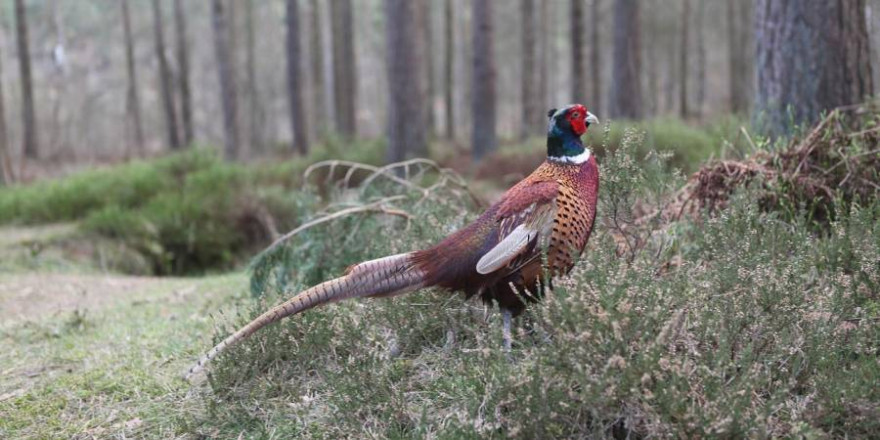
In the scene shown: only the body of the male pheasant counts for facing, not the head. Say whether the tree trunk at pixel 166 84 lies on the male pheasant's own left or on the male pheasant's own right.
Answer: on the male pheasant's own left

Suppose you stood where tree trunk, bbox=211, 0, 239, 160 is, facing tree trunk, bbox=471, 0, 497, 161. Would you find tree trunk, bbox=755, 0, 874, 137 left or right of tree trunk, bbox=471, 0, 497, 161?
right

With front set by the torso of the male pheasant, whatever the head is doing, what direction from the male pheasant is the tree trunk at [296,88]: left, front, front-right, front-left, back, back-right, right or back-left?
left

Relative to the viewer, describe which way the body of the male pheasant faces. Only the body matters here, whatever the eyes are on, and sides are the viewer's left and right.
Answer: facing to the right of the viewer

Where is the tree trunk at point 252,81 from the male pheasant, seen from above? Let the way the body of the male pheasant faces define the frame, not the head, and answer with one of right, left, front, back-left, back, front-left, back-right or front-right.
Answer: left

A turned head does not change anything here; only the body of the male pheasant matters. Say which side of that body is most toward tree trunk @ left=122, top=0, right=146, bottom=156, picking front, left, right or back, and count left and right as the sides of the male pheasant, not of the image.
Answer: left

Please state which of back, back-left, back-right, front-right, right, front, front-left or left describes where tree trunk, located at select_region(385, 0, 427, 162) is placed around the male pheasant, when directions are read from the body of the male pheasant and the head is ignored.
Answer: left

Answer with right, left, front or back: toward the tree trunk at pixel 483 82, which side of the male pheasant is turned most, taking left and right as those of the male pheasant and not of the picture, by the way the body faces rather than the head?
left
